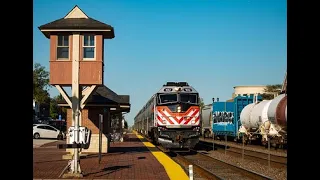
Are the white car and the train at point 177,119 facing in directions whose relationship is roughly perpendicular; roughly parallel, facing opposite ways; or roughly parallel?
roughly perpendicular

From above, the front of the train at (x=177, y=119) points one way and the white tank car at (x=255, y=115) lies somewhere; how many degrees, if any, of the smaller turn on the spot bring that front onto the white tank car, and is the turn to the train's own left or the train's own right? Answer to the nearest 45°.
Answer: approximately 135° to the train's own left

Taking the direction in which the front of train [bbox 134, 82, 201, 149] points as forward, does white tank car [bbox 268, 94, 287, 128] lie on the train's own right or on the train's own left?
on the train's own left

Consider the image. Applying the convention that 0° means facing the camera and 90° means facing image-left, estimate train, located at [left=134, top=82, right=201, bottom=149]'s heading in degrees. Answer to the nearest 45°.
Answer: approximately 0°

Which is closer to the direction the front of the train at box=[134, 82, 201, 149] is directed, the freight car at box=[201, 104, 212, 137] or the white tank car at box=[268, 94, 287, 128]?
the white tank car

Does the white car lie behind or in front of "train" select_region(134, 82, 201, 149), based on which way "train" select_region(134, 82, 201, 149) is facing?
behind

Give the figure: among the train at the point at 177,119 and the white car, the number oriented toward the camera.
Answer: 1
